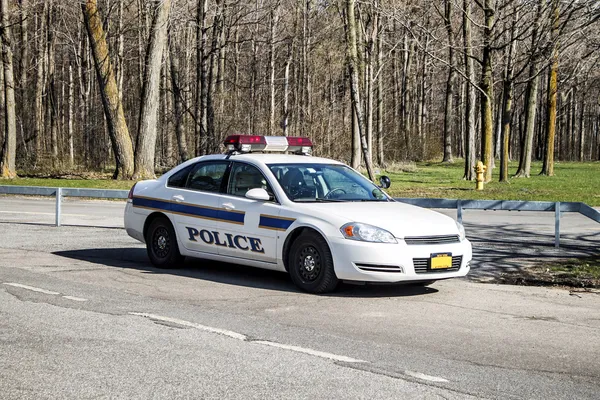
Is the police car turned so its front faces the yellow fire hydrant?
no
